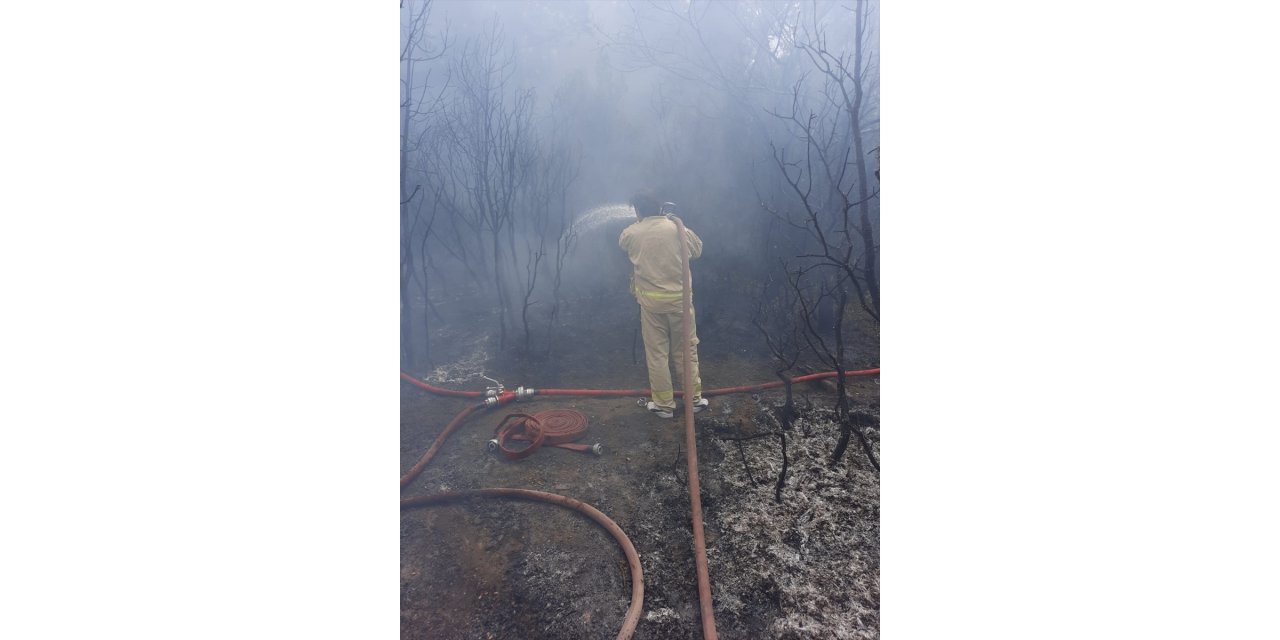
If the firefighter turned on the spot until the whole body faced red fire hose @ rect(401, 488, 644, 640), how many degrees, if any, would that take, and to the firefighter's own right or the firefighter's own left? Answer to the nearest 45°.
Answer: approximately 180°

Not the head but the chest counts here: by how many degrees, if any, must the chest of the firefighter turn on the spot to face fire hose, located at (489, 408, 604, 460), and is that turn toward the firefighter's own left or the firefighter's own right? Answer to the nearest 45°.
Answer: approximately 135° to the firefighter's own left

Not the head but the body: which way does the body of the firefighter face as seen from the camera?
away from the camera
